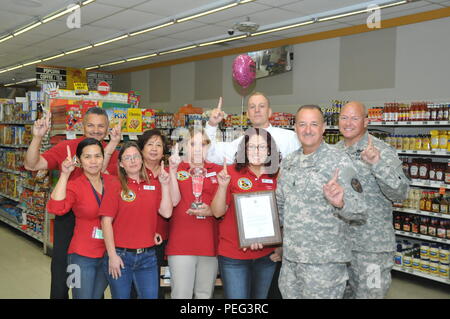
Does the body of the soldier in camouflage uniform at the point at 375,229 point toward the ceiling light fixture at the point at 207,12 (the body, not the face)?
no

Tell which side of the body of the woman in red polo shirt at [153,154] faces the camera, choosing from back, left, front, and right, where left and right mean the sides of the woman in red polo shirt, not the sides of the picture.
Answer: front

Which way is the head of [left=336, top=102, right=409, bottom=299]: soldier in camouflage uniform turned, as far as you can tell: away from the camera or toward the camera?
toward the camera

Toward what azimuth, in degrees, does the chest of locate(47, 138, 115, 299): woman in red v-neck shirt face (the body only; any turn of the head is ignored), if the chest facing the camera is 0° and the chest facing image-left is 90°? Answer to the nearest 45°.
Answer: approximately 315°

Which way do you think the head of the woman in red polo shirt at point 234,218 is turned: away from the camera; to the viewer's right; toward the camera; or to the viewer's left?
toward the camera

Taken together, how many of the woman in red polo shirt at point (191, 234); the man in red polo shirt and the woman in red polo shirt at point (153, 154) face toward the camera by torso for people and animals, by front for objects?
3

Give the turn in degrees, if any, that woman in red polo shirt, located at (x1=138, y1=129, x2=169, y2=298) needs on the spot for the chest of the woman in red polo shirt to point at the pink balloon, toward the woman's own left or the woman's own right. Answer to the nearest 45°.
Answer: approximately 135° to the woman's own left

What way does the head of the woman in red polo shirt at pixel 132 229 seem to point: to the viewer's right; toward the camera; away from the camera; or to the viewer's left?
toward the camera

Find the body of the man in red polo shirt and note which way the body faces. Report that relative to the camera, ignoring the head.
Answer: toward the camera

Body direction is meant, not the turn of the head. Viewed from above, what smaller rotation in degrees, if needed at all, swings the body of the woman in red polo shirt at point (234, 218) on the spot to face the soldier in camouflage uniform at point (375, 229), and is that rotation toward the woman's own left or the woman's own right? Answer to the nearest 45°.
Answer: approximately 90° to the woman's own left

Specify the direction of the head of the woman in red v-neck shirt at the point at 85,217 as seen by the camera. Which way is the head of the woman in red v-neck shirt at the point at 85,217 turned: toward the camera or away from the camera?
toward the camera

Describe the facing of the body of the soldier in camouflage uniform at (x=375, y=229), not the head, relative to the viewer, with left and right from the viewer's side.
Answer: facing the viewer and to the left of the viewer

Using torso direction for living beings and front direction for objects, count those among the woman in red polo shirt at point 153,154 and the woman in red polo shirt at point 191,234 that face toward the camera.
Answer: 2

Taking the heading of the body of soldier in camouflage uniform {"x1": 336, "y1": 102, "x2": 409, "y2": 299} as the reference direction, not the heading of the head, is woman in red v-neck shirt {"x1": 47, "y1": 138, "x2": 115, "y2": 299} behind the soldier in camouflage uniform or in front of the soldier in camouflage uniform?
in front

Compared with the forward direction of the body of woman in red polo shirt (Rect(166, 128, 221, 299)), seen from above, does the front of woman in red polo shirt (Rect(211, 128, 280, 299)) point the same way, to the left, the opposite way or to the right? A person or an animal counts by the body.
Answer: the same way

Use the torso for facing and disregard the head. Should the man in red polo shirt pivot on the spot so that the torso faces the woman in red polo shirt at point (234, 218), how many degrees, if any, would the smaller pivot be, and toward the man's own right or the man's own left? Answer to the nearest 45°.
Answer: approximately 45° to the man's own left

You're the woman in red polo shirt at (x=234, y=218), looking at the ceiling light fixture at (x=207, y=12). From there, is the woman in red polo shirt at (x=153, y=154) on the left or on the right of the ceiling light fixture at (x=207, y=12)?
left

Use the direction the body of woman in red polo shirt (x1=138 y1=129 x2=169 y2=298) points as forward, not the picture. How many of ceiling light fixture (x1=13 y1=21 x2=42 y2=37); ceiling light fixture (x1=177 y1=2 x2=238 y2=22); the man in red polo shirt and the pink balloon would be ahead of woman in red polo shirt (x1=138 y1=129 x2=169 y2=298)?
0
